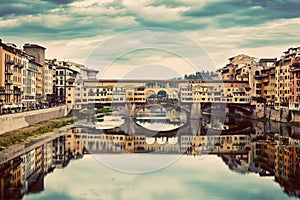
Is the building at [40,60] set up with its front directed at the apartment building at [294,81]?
yes

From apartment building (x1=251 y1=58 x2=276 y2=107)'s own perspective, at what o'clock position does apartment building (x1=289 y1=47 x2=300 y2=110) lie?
apartment building (x1=289 y1=47 x2=300 y2=110) is roughly at 10 o'clock from apartment building (x1=251 y1=58 x2=276 y2=107).

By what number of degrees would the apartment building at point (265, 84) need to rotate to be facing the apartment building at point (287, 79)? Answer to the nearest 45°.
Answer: approximately 45° to its left

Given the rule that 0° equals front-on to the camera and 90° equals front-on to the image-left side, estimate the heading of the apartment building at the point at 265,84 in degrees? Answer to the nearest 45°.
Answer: approximately 45°

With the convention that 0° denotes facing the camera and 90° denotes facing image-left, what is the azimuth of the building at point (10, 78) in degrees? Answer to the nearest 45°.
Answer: approximately 315°

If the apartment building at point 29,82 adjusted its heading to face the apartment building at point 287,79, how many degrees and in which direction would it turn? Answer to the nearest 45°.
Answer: approximately 45° to its left

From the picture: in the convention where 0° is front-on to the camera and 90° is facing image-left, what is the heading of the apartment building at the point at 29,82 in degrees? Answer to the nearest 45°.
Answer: approximately 315°

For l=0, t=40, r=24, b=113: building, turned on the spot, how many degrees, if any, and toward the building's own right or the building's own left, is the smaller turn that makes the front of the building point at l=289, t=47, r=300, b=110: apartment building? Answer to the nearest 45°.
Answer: approximately 45° to the building's own left
